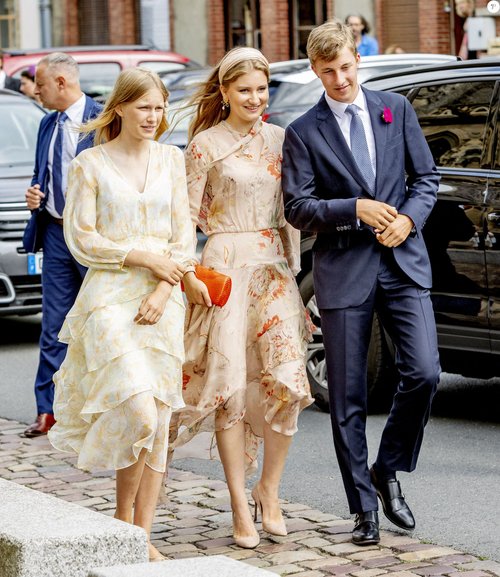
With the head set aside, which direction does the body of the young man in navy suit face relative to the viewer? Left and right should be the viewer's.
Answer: facing the viewer

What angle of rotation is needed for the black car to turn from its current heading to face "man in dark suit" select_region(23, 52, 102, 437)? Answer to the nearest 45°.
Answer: approximately 45° to its right

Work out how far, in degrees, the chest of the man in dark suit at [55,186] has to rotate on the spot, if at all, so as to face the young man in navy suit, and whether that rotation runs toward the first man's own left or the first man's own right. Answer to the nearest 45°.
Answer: approximately 90° to the first man's own left

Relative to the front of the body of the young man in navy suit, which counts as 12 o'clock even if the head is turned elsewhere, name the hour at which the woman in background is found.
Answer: The woman in background is roughly at 6 o'clock from the young man in navy suit.

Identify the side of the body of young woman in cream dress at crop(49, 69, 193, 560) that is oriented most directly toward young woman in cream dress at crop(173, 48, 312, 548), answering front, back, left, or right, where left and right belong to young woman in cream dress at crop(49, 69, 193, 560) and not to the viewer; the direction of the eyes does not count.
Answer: left

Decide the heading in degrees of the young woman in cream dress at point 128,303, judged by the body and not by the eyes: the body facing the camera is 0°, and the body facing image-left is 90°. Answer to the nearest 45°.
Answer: approximately 315°

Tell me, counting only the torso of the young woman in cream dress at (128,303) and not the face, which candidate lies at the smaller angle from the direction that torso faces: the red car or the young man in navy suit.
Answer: the young man in navy suit

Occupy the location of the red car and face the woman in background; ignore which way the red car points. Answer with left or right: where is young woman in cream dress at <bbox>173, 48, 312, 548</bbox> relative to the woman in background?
right

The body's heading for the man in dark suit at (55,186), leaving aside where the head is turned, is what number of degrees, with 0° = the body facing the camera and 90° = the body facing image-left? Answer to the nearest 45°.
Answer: approximately 45°

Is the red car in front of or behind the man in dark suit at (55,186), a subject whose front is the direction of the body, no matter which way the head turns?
behind

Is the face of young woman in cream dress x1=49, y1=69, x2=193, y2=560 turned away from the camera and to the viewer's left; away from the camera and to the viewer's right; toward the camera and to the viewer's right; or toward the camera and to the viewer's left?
toward the camera and to the viewer's right

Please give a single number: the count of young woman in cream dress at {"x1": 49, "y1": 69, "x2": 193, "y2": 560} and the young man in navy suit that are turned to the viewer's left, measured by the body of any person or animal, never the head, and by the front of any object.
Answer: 0

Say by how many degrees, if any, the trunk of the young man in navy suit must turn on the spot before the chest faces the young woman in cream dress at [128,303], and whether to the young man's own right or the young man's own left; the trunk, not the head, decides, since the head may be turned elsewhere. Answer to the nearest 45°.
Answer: approximately 45° to the young man's own right
